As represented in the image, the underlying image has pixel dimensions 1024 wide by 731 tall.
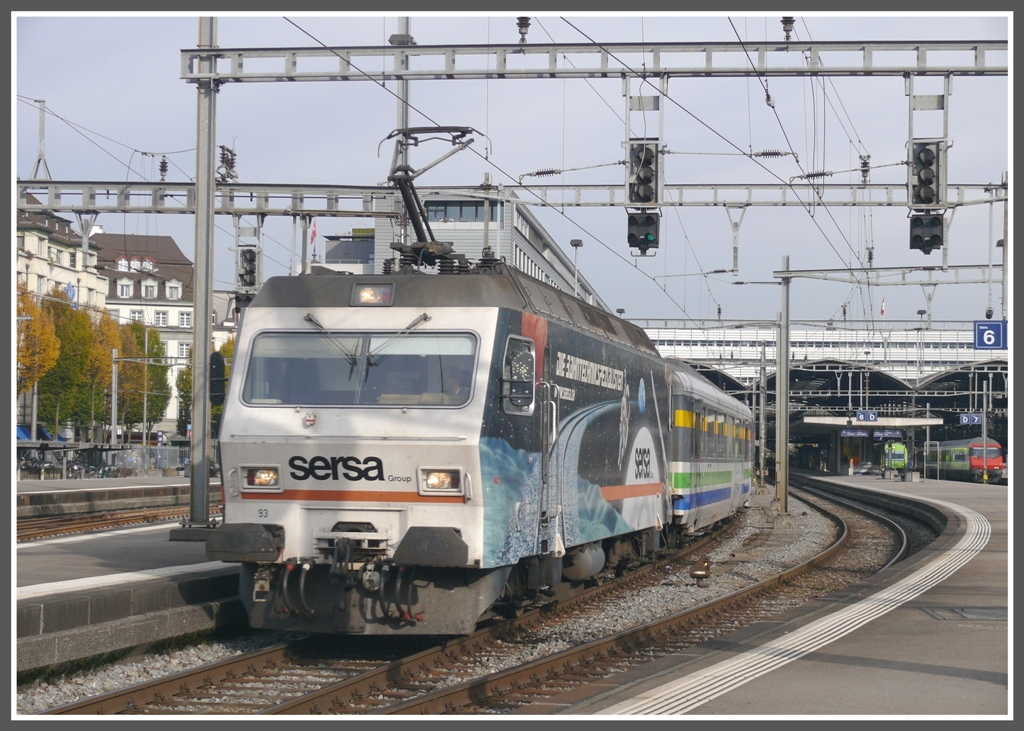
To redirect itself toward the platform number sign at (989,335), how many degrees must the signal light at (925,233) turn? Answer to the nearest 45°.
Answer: approximately 180°

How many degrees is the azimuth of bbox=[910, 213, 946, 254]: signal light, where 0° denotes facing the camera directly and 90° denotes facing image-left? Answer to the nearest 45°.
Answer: approximately 0°

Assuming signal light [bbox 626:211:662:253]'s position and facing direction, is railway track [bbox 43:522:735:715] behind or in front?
in front

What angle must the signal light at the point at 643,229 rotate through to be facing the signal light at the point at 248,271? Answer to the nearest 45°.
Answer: approximately 90° to its right

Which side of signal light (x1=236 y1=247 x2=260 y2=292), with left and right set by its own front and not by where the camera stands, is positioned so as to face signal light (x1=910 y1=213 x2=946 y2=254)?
left

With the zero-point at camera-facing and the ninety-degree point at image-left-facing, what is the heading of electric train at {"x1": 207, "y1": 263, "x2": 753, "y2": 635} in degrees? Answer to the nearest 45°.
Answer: approximately 45°

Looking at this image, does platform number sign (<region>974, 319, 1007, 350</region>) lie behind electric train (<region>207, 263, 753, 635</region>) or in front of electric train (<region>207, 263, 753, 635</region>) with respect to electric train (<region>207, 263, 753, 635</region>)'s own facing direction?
behind
